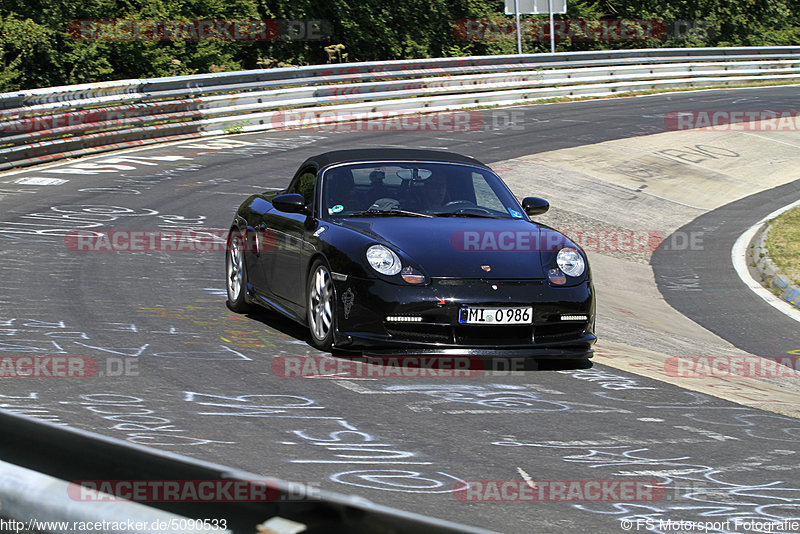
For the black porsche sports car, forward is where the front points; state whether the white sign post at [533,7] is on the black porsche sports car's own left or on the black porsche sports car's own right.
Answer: on the black porsche sports car's own left

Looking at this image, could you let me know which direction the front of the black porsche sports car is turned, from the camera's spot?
facing the viewer and to the right of the viewer

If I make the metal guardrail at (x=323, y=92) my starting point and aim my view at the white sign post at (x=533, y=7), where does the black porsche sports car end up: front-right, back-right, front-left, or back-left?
back-right

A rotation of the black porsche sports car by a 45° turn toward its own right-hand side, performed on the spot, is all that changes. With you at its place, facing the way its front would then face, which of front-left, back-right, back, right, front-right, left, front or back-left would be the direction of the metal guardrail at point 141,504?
front

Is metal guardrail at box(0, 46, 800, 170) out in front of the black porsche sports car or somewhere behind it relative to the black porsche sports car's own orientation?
behind
